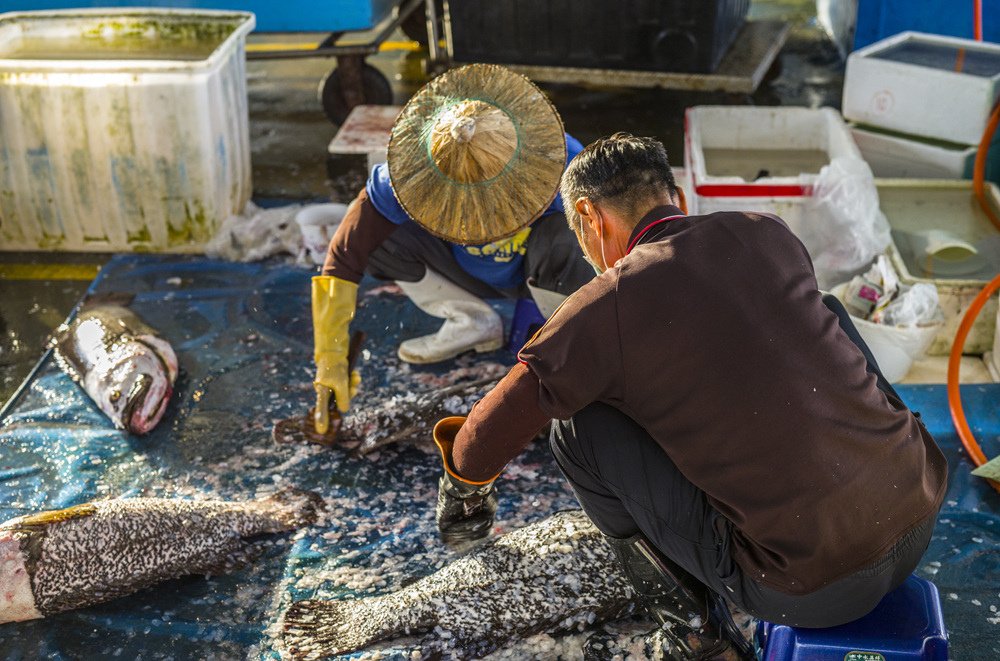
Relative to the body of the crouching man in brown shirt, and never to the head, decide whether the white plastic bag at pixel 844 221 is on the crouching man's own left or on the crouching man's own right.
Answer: on the crouching man's own right

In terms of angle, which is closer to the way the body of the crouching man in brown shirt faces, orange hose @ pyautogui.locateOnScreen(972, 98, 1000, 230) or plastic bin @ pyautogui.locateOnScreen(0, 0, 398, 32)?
the plastic bin

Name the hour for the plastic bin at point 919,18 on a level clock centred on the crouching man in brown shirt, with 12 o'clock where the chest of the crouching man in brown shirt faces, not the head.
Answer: The plastic bin is roughly at 2 o'clock from the crouching man in brown shirt.

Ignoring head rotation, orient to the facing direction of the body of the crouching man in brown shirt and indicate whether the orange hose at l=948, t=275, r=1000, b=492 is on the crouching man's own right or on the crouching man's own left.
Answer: on the crouching man's own right

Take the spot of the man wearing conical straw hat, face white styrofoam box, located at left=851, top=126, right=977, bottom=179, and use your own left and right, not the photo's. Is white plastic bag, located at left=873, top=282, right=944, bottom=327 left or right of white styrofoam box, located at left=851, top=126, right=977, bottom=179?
right

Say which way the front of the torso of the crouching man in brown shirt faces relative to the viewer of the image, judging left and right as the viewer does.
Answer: facing away from the viewer and to the left of the viewer
